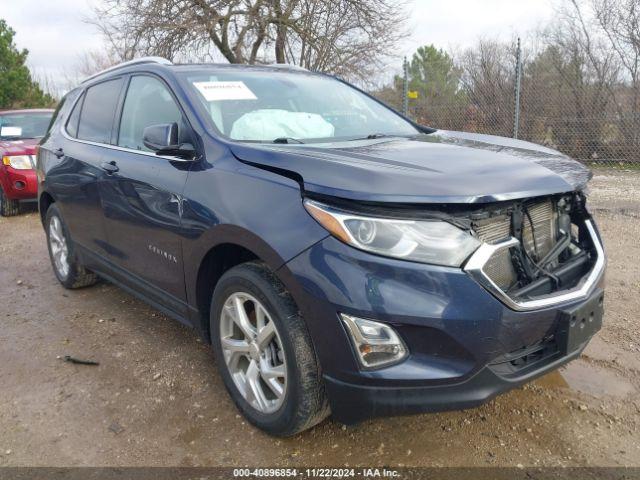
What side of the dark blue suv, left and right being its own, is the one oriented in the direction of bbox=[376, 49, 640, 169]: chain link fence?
left

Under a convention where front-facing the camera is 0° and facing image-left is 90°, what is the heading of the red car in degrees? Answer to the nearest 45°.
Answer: approximately 315°

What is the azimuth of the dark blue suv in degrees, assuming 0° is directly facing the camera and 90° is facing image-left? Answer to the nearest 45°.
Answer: approximately 315°

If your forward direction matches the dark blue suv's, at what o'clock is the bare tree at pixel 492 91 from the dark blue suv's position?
The bare tree is roughly at 8 o'clock from the dark blue suv.
